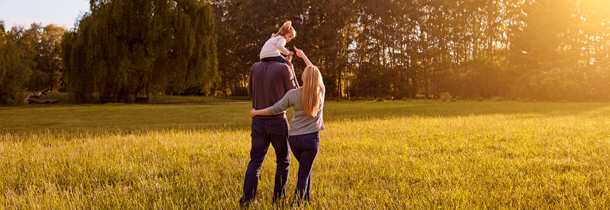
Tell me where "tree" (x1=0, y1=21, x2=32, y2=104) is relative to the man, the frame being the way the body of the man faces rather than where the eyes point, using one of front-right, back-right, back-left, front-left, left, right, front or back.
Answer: front-left

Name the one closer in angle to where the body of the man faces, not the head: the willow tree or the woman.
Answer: the willow tree

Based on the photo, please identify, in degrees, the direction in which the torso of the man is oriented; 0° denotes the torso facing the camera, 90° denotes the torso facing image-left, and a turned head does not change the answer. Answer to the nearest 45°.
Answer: approximately 180°

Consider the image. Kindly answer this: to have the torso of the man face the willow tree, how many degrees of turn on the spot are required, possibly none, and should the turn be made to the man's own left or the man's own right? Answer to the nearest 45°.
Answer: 0° — they already face it
